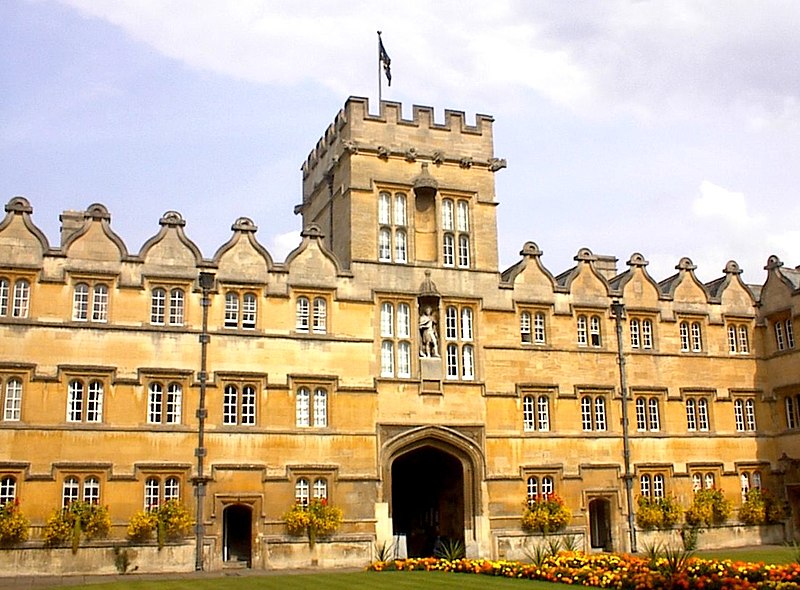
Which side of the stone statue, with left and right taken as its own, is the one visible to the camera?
front

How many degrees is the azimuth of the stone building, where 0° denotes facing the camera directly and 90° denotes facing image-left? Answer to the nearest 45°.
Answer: approximately 0°

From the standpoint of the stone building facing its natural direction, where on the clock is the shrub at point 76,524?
The shrub is roughly at 2 o'clock from the stone building.

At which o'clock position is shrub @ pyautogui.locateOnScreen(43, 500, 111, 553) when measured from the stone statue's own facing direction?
The shrub is roughly at 2 o'clock from the stone statue.

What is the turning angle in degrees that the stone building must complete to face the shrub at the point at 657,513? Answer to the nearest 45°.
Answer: approximately 90° to its left

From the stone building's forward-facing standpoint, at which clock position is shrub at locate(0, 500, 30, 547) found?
The shrub is roughly at 2 o'clock from the stone building.

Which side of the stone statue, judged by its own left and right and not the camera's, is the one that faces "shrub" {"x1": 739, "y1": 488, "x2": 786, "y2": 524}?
left

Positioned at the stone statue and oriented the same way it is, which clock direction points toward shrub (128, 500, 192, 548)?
The shrub is roughly at 2 o'clock from the stone statue.
